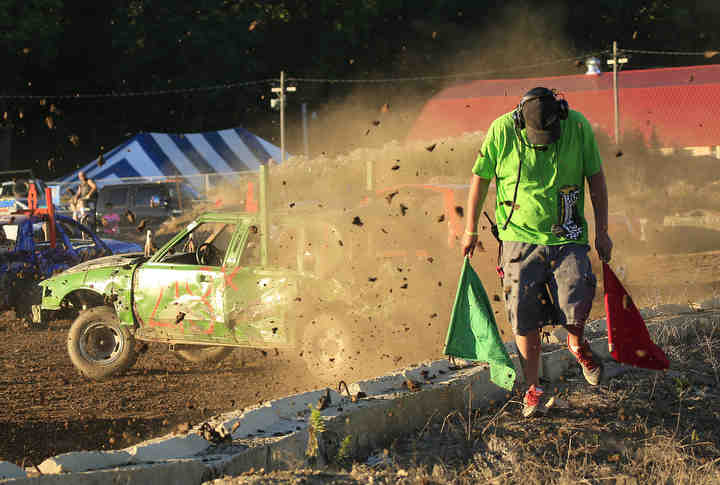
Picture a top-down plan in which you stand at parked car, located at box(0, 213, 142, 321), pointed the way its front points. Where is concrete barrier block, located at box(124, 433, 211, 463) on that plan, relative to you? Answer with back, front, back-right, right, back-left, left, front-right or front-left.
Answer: right

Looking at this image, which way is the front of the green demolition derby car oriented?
to the viewer's left

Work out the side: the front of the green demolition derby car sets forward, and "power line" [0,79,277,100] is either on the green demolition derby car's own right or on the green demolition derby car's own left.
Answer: on the green demolition derby car's own right

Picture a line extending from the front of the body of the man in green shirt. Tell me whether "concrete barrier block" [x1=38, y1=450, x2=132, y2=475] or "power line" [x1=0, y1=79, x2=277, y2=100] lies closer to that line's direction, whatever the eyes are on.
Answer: the concrete barrier block

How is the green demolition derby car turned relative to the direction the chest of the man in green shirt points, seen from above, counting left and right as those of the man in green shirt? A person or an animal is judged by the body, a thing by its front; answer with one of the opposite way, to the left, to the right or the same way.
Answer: to the right

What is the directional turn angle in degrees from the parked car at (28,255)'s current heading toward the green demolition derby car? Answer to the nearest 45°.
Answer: approximately 90° to its right

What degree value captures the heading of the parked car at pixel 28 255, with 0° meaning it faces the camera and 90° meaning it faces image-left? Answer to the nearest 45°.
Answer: approximately 270°
